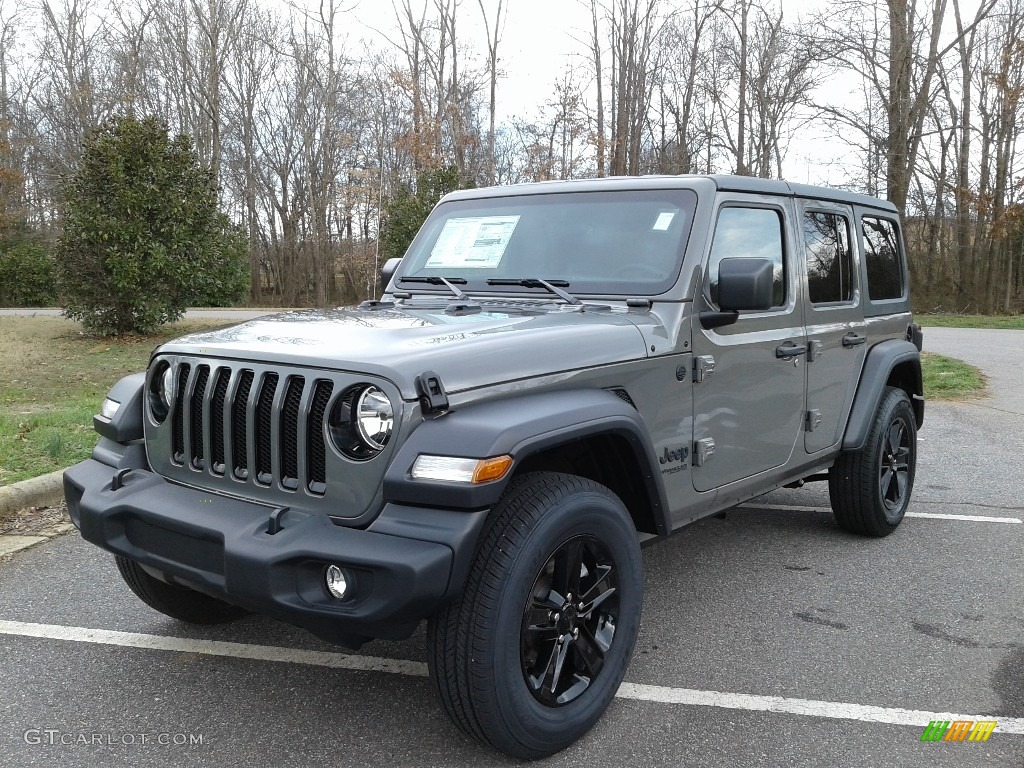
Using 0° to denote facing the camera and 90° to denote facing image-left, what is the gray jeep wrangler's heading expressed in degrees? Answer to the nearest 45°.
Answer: approximately 45°

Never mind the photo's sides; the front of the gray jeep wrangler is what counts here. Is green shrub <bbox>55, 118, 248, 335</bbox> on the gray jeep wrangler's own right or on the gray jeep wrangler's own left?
on the gray jeep wrangler's own right

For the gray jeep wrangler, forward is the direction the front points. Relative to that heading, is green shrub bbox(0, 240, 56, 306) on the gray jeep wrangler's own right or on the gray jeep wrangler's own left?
on the gray jeep wrangler's own right
